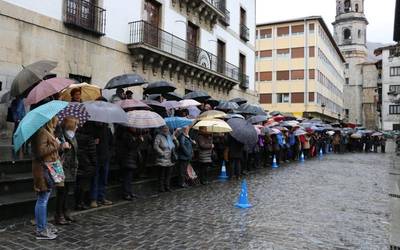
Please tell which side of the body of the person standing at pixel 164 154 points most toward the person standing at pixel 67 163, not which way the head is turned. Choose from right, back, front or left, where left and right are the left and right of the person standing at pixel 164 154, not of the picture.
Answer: right

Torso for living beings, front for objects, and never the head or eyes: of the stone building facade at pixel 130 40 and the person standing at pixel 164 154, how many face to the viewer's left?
0

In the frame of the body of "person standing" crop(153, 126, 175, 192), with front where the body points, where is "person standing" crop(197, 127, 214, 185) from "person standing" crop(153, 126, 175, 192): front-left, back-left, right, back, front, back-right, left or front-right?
left

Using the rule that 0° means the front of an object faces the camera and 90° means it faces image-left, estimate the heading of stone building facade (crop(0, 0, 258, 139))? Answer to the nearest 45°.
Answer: approximately 315°

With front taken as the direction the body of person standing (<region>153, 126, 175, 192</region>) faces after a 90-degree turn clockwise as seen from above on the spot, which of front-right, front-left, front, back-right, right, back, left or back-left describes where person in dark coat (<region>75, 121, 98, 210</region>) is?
front

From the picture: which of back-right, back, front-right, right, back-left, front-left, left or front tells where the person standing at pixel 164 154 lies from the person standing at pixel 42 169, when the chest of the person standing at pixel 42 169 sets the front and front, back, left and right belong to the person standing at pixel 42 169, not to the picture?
front-left

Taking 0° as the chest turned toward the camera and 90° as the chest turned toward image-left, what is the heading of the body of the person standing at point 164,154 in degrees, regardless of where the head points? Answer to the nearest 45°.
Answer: approximately 315°

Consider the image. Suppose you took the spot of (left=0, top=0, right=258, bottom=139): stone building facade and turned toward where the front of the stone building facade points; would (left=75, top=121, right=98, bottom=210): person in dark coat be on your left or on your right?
on your right

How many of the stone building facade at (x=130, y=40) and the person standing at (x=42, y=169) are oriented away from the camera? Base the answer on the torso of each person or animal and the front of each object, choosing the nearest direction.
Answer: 0
